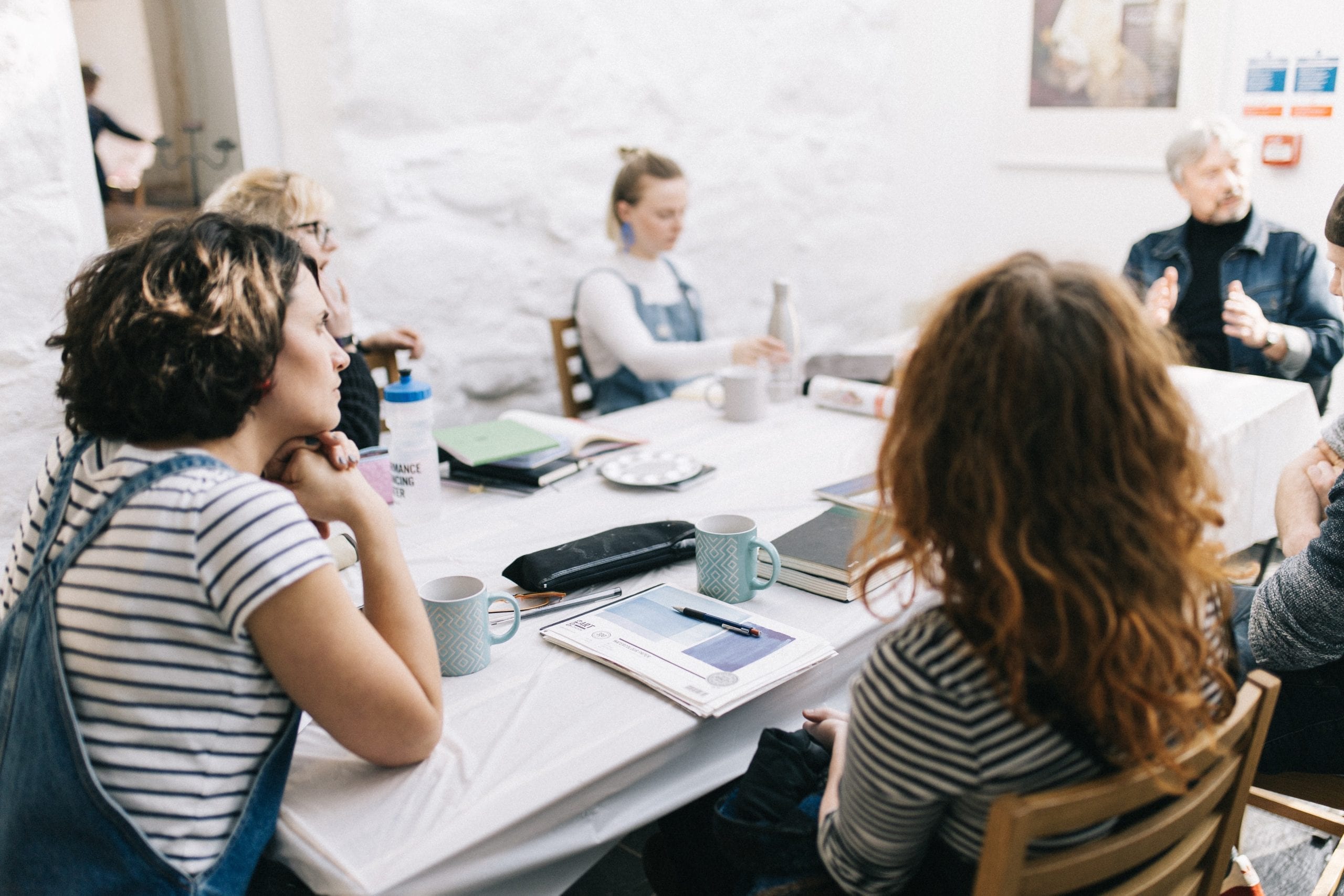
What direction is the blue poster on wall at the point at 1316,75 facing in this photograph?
toward the camera

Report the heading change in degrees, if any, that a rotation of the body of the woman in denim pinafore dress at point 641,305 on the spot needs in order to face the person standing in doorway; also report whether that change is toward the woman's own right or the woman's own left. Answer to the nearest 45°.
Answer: approximately 135° to the woman's own right

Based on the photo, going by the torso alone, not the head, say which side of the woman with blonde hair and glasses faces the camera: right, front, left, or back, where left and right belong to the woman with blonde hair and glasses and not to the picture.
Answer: right

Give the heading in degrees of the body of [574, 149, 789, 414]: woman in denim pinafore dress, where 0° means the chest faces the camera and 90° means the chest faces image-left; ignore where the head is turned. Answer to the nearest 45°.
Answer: approximately 315°

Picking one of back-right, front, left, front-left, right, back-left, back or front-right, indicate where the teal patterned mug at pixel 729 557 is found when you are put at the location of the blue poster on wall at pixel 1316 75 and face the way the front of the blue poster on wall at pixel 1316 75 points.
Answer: front

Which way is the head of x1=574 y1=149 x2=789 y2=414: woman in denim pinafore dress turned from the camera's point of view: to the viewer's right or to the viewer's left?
to the viewer's right

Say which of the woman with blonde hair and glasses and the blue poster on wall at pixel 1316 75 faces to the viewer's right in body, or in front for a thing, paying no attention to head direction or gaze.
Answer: the woman with blonde hair and glasses

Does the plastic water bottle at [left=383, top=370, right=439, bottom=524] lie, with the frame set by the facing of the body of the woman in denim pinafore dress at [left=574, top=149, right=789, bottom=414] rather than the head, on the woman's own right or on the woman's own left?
on the woman's own right

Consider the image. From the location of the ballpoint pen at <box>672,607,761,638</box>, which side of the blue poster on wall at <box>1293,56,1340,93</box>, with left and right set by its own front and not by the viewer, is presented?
front

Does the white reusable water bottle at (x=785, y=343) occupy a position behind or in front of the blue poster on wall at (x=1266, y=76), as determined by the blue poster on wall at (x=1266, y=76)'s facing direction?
in front

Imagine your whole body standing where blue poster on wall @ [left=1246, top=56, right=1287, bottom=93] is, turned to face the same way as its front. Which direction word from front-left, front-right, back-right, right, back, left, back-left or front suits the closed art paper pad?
front

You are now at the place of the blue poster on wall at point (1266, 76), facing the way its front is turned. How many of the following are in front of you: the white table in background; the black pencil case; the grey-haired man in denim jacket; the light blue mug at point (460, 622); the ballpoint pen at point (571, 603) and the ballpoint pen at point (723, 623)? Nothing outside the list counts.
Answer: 6

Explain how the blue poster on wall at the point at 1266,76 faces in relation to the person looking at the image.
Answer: facing the viewer

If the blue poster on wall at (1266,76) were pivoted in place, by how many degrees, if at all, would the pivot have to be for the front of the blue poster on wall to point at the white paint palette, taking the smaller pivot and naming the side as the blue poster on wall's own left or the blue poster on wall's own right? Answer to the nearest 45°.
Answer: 0° — it already faces it
